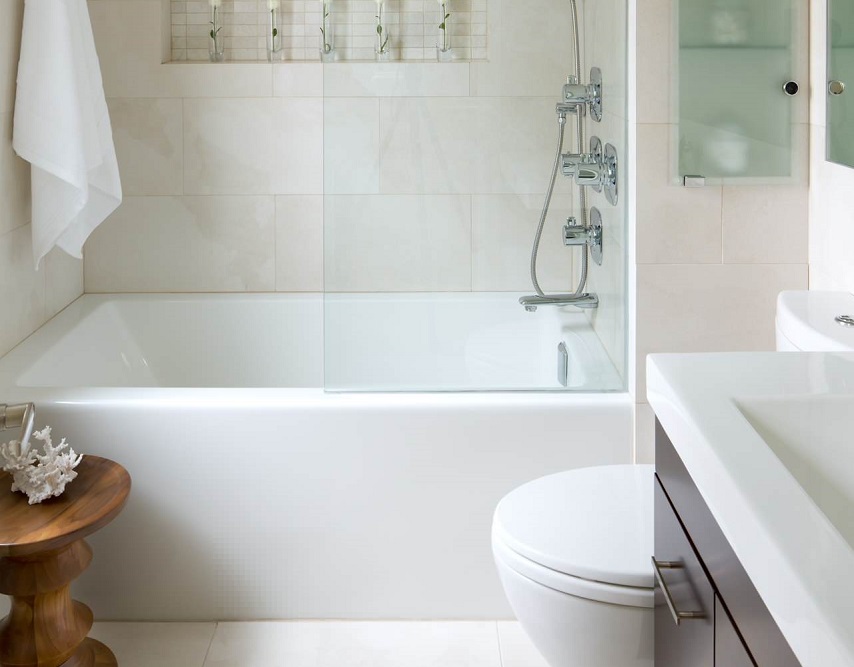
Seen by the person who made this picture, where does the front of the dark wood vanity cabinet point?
facing to the left of the viewer

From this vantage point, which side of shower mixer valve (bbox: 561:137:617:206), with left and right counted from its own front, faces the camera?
left

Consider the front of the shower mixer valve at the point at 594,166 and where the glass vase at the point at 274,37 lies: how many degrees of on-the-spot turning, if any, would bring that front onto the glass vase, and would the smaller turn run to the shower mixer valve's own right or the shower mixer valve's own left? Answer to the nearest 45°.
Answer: approximately 45° to the shower mixer valve's own right

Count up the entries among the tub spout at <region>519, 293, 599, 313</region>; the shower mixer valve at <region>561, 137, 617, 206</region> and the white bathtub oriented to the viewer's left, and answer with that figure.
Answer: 2

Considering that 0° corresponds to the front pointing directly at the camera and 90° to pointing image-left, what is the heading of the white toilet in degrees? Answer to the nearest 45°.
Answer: approximately 90°

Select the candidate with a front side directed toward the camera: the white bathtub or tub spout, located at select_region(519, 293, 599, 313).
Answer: the white bathtub

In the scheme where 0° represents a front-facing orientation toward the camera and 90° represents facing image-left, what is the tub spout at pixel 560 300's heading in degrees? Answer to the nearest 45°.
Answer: approximately 90°

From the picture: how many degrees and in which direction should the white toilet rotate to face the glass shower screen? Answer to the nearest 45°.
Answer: approximately 90° to its right

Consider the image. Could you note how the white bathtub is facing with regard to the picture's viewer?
facing the viewer
